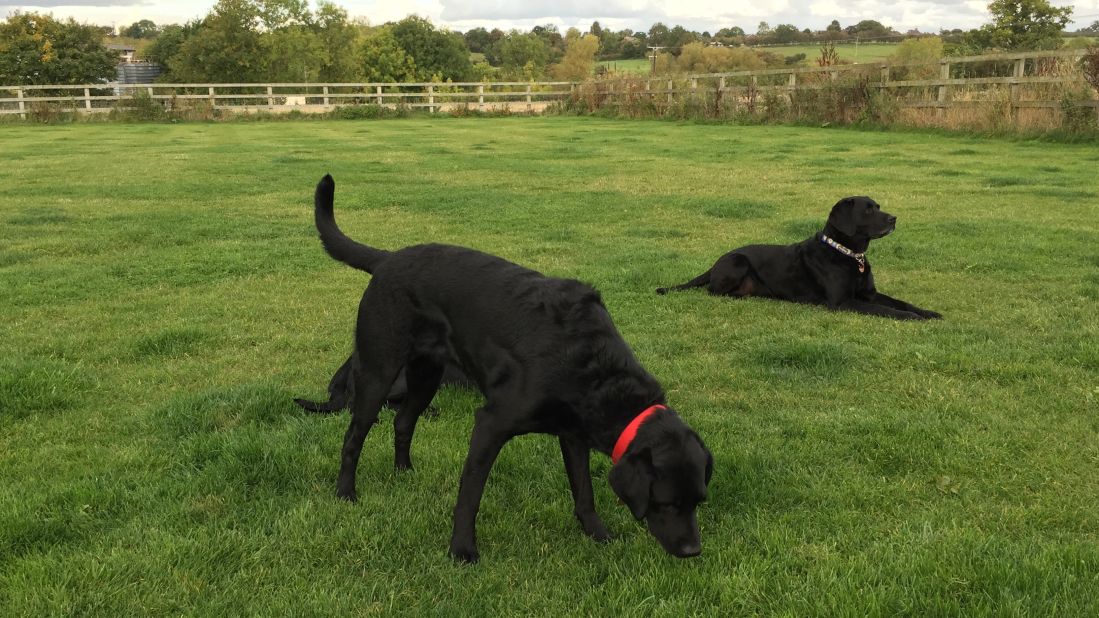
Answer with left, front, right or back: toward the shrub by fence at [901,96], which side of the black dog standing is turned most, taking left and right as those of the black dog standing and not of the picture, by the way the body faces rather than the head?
left

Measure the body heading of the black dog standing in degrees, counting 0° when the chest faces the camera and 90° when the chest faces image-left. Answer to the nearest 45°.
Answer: approximately 315°

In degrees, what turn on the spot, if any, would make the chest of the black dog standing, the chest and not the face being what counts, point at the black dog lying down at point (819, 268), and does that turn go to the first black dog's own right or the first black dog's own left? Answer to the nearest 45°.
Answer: approximately 90° to the first black dog's own left

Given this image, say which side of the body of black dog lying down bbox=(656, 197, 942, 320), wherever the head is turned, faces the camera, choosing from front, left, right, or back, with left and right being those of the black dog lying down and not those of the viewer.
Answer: right

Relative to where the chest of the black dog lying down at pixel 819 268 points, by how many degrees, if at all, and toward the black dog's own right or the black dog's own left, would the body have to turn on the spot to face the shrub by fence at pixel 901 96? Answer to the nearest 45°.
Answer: approximately 90° to the black dog's own left

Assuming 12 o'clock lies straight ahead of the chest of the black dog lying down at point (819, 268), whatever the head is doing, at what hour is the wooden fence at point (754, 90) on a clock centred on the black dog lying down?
The wooden fence is roughly at 9 o'clock from the black dog lying down.

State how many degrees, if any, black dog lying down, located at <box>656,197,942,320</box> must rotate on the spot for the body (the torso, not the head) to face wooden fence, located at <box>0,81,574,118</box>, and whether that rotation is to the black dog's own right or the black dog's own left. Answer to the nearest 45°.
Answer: approximately 135° to the black dog's own left

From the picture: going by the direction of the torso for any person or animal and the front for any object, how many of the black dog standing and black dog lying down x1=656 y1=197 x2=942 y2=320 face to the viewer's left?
0
